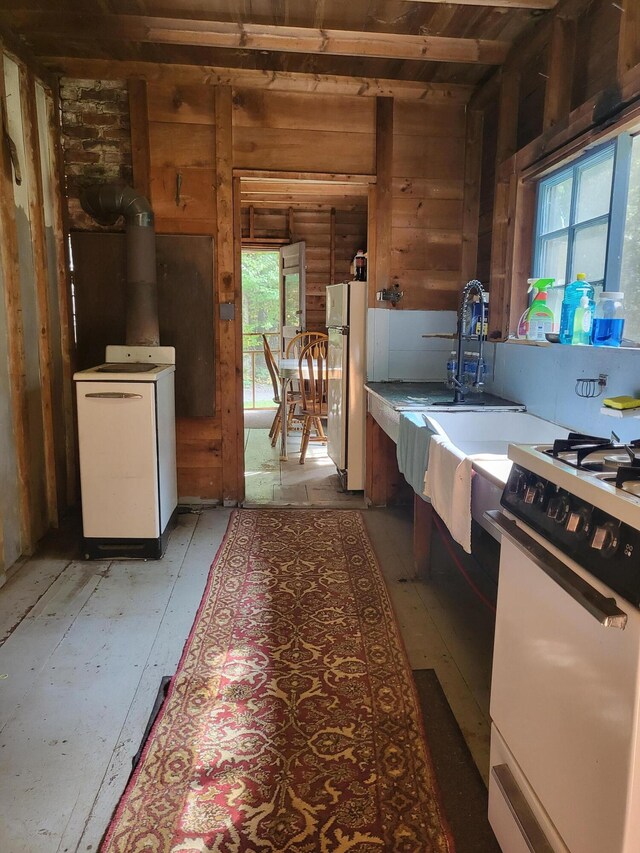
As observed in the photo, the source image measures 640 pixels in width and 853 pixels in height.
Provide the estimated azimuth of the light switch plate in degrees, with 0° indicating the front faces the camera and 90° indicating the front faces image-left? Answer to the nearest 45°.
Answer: approximately 0°

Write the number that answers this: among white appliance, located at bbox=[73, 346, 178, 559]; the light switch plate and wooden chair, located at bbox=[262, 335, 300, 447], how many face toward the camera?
2

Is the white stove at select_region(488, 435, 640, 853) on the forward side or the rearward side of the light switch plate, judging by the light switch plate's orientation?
on the forward side

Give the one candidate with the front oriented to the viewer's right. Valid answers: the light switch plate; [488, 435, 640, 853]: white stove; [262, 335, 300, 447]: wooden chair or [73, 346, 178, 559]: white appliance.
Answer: the wooden chair

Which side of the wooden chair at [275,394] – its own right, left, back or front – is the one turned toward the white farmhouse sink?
right

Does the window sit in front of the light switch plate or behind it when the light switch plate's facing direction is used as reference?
in front

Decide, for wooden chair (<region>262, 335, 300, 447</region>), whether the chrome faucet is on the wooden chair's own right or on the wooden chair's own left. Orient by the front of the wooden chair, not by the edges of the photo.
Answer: on the wooden chair's own right

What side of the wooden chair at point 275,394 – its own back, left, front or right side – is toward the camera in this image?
right
